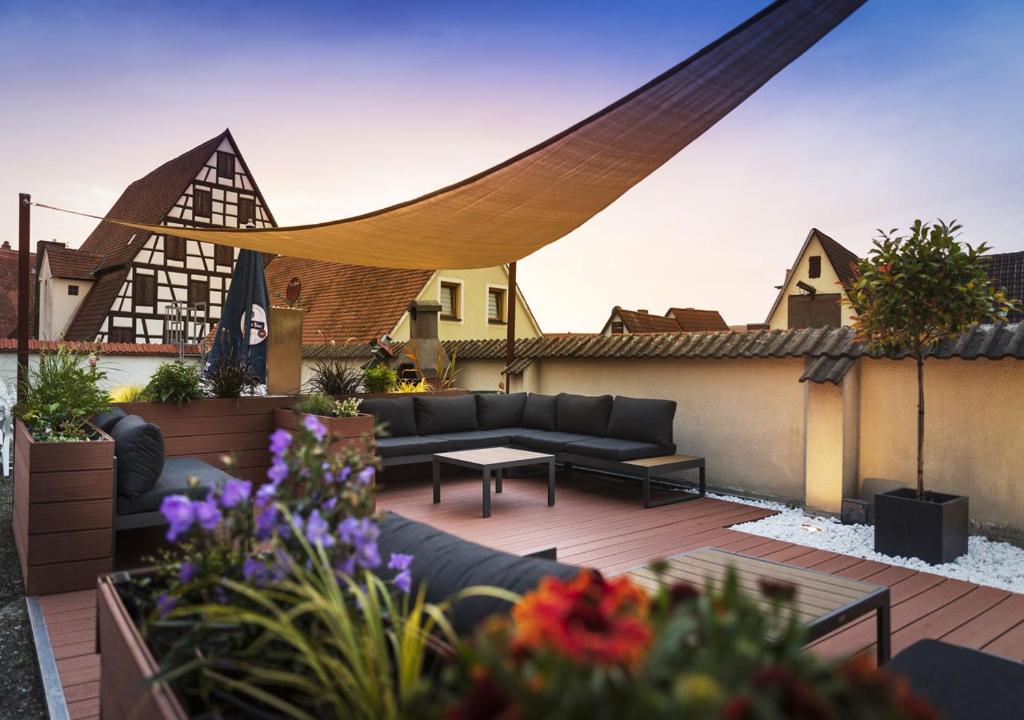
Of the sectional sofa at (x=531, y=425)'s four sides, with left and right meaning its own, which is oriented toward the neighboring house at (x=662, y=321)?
back

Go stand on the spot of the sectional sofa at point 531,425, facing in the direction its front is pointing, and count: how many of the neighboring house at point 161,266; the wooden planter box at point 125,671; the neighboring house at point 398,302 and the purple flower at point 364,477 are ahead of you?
2

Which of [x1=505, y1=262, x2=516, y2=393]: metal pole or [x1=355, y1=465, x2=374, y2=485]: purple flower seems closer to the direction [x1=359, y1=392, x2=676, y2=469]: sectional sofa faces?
the purple flower

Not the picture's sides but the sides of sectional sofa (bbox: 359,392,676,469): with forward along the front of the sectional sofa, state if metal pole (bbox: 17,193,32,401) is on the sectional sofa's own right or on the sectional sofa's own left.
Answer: on the sectional sofa's own right

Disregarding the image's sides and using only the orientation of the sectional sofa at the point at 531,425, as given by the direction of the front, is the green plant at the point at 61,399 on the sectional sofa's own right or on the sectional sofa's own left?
on the sectional sofa's own right

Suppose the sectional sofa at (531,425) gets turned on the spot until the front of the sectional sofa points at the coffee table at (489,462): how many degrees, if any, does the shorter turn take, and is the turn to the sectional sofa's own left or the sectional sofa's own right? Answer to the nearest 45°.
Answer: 0° — it already faces it

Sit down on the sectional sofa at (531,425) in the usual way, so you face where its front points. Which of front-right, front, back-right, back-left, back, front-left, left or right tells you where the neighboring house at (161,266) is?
back-right

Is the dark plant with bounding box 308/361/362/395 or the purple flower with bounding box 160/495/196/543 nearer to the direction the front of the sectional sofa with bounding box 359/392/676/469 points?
the purple flower

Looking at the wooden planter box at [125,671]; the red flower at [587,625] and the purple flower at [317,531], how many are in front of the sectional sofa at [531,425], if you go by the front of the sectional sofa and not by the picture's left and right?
3

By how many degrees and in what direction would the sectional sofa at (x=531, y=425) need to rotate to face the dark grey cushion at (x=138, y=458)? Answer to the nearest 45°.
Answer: approximately 45° to its right

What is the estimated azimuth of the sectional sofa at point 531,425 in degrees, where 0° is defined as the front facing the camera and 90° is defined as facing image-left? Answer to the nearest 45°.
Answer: approximately 0°

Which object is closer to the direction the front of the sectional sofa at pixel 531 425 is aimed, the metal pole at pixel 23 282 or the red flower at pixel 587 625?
the red flower
